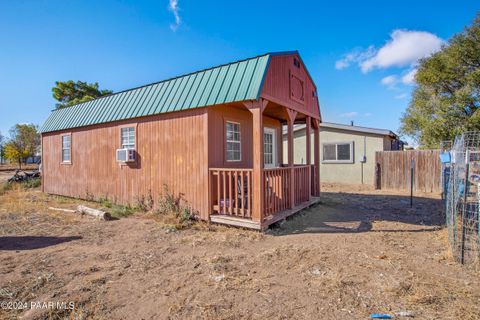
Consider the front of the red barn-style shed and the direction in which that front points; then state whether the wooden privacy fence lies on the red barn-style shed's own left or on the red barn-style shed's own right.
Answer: on the red barn-style shed's own left

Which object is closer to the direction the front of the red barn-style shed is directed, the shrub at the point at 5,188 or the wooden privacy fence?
the wooden privacy fence

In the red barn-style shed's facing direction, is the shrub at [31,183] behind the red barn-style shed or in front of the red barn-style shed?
behind

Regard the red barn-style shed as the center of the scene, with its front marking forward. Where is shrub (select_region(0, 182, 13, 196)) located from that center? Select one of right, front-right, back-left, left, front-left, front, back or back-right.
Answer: back

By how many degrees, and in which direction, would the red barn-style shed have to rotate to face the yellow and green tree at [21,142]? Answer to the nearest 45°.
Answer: approximately 180°

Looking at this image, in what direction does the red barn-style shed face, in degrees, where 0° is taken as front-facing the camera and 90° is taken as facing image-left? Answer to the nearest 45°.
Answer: approximately 315°
